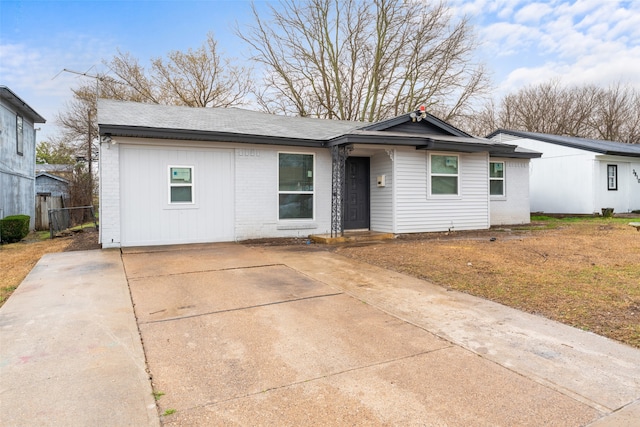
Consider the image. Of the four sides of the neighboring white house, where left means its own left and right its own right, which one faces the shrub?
right

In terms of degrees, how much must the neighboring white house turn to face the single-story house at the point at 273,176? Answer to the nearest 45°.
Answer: approximately 90° to its right

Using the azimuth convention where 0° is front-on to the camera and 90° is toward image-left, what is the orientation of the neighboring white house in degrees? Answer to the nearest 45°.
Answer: approximately 315°

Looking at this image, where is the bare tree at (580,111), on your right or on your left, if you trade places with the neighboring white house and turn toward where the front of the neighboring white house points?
on your left

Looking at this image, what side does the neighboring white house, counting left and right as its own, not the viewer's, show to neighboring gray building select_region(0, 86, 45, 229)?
right

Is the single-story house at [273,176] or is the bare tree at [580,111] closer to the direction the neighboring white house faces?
the single-story house

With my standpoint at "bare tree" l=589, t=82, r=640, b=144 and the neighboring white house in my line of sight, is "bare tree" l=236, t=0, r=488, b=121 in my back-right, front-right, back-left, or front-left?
front-right

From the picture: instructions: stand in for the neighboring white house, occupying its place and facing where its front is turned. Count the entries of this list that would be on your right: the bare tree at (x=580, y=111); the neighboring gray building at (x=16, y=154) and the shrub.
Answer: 2

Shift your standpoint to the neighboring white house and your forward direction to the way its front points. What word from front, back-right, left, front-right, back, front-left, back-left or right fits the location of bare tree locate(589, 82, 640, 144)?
back-left
